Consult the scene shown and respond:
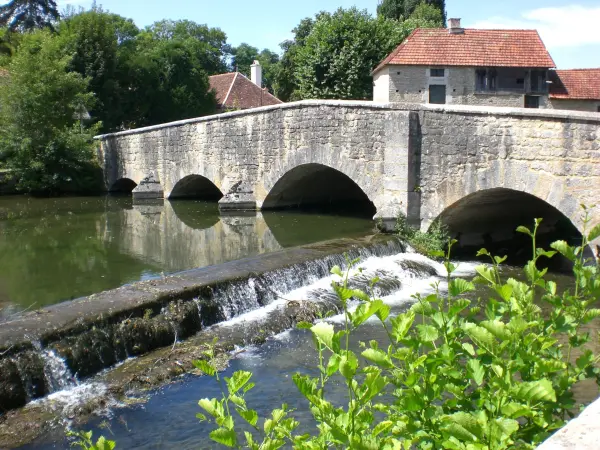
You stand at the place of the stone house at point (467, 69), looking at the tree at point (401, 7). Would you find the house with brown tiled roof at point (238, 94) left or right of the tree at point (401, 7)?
left

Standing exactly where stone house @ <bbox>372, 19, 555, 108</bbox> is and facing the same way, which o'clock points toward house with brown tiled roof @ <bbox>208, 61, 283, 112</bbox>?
house with brown tiled roof @ <bbox>208, 61, 283, 112</bbox> is roughly at 4 o'clock from stone house @ <bbox>372, 19, 555, 108</bbox>.

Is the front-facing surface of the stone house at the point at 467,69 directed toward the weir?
yes

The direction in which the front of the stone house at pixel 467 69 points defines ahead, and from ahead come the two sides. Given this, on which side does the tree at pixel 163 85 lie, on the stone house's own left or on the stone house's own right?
on the stone house's own right

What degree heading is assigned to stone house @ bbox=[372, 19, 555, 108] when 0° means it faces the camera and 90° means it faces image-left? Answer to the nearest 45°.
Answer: approximately 0°

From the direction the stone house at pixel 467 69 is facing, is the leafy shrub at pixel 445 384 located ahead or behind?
ahead
